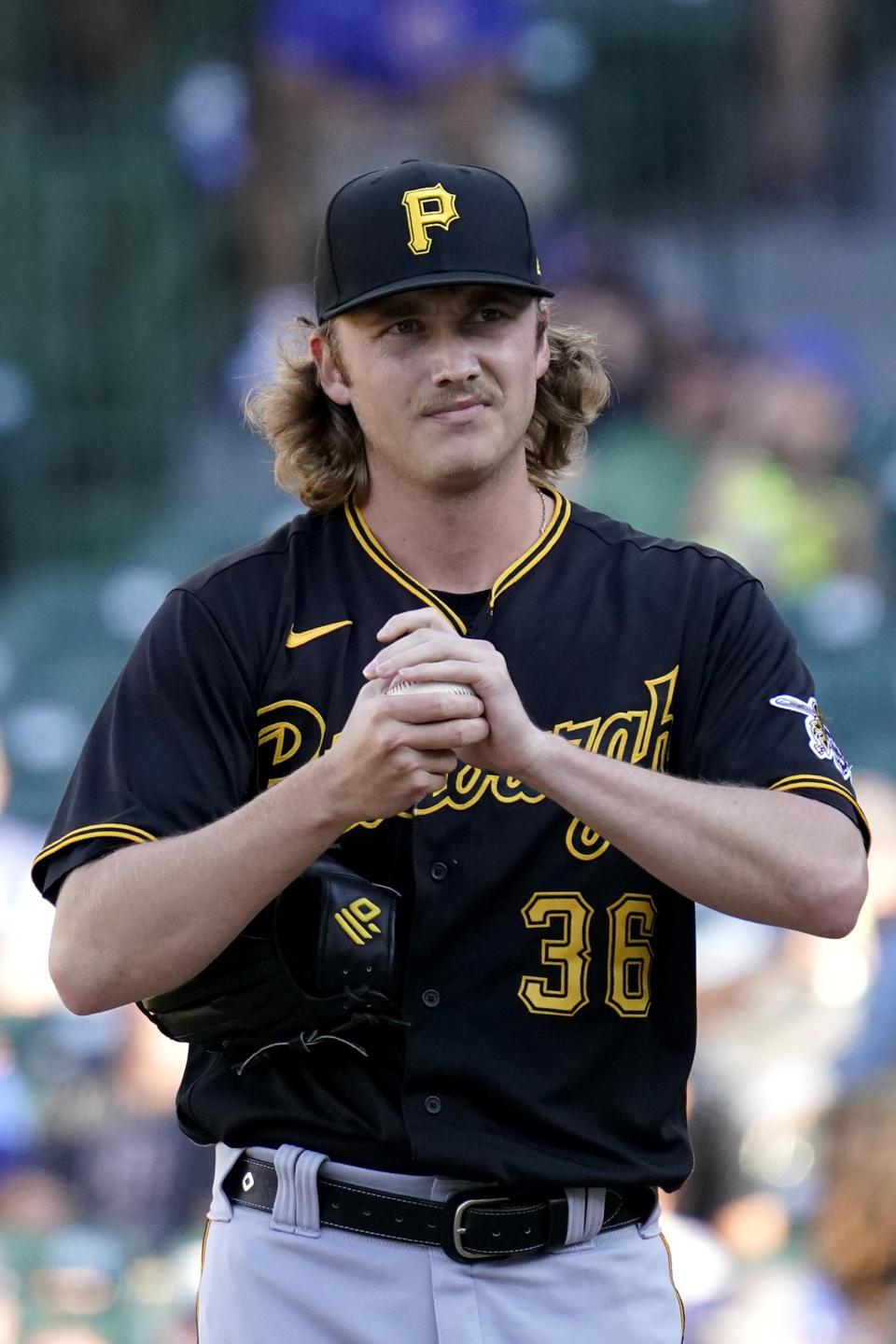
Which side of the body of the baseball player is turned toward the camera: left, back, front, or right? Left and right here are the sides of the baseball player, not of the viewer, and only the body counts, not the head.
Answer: front

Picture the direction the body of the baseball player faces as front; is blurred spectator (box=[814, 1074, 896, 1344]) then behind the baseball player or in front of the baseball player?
behind

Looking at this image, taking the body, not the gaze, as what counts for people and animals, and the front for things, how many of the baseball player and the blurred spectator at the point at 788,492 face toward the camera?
2

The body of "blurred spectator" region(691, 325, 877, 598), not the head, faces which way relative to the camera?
toward the camera

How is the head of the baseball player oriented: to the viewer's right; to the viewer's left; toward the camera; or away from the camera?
toward the camera

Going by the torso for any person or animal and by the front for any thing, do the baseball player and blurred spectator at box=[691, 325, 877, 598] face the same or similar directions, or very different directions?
same or similar directions

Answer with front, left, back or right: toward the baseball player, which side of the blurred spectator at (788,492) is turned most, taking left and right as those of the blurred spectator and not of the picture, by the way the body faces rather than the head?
front
